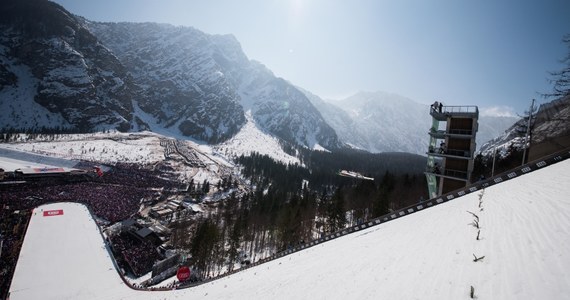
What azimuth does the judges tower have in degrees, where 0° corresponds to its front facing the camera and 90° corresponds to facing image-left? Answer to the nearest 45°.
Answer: approximately 45°
